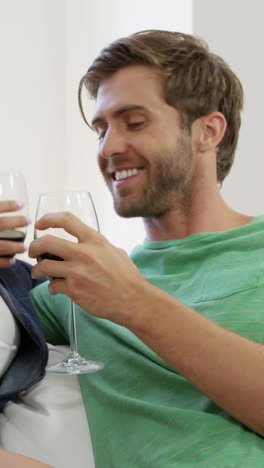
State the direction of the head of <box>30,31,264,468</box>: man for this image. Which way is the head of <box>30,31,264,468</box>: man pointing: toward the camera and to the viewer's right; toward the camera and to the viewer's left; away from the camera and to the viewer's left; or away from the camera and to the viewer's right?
toward the camera and to the viewer's left

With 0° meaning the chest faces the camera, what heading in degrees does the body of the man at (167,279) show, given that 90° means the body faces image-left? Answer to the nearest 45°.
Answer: approximately 45°
